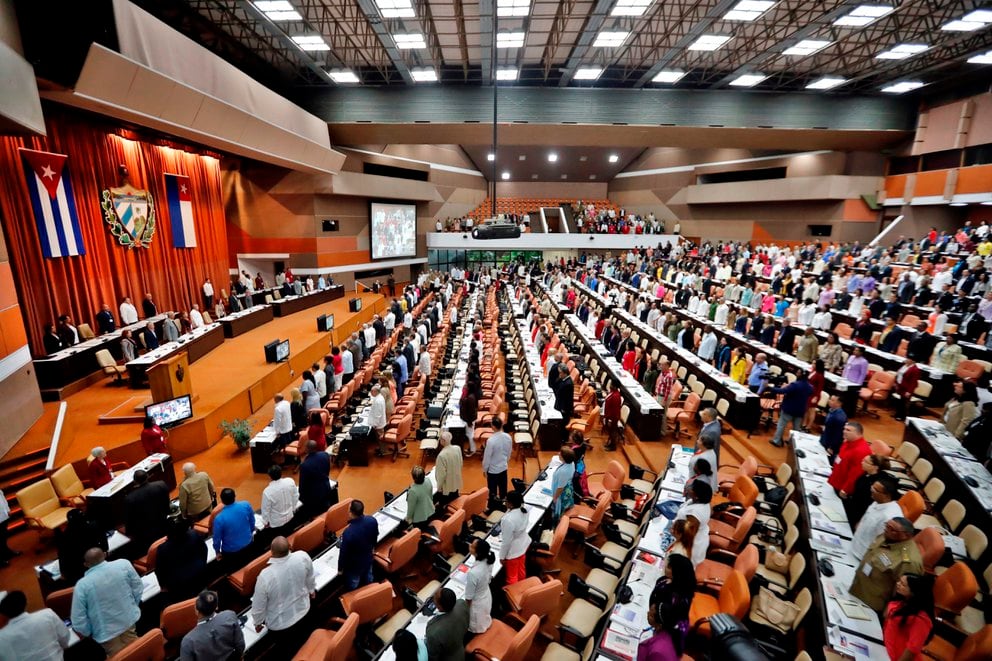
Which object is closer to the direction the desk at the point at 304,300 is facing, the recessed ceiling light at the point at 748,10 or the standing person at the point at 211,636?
the recessed ceiling light

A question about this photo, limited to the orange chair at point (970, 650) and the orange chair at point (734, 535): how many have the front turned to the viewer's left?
2

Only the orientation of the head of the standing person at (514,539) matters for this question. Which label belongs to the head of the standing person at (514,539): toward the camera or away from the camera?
away from the camera

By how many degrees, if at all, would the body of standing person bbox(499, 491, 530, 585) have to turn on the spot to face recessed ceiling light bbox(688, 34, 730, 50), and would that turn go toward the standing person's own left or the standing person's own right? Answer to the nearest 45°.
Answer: approximately 90° to the standing person's own right

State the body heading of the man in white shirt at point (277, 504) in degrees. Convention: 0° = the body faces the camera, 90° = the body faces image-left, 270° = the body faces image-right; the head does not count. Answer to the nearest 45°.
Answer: approximately 135°

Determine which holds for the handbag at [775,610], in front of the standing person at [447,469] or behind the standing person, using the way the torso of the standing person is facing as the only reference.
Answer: behind

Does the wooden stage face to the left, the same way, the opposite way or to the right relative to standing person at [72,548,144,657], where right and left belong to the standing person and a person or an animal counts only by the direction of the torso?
the opposite way

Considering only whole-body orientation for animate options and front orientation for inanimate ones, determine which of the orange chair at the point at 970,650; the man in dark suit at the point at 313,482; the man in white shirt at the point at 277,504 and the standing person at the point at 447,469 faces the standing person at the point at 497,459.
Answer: the orange chair

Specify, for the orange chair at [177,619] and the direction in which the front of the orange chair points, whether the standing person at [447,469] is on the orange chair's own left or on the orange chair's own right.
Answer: on the orange chair's own right

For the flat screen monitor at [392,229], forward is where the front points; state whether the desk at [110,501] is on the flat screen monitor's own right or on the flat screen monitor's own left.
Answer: on the flat screen monitor's own right

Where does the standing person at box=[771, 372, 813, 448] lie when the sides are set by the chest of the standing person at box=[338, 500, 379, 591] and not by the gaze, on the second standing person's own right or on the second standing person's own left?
on the second standing person's own right

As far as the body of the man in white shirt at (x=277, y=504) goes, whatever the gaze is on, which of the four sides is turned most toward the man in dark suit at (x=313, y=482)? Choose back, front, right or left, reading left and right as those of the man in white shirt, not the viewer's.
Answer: right

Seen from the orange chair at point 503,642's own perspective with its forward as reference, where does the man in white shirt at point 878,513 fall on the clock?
The man in white shirt is roughly at 4 o'clock from the orange chair.
